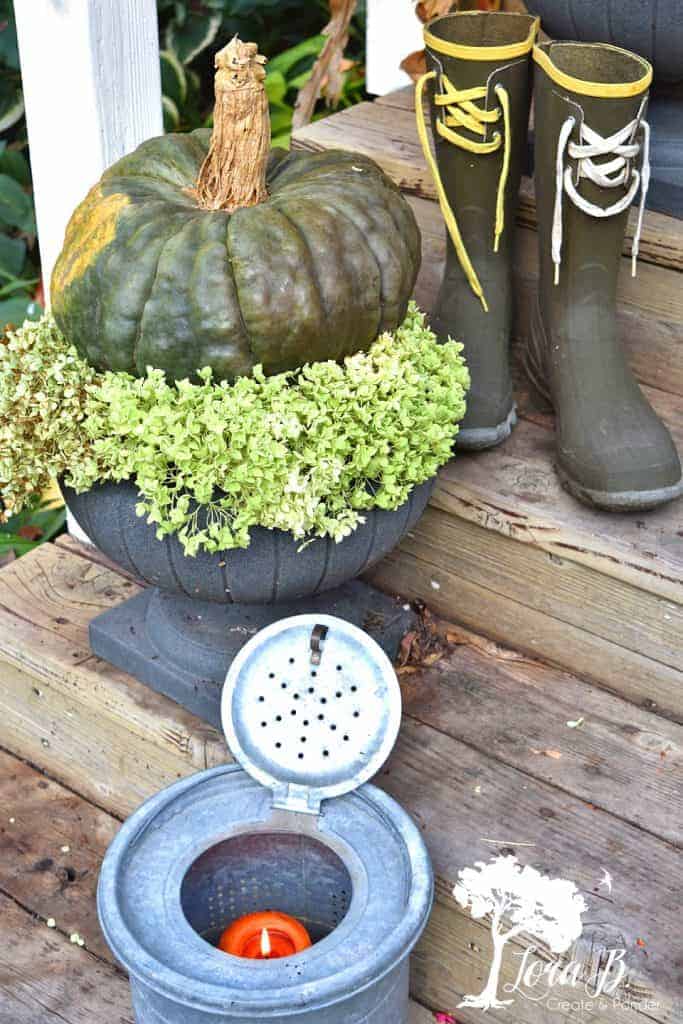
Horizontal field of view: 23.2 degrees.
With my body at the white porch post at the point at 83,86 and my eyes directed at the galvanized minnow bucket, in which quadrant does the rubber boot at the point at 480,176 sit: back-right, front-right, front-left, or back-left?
front-left

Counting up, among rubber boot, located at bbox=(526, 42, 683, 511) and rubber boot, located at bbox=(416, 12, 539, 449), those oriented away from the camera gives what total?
0

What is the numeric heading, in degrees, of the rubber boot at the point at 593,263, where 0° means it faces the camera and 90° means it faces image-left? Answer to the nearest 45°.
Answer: approximately 315°

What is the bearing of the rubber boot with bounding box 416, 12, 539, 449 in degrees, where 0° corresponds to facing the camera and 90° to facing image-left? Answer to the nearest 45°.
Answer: approximately 0°

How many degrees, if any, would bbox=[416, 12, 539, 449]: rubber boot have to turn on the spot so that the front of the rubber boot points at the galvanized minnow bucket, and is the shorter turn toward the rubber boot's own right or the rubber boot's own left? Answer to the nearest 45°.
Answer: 0° — it already faces it

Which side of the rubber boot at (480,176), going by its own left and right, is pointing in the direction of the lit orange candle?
front

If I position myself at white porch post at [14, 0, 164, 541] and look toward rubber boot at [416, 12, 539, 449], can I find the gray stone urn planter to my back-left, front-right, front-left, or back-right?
front-right
